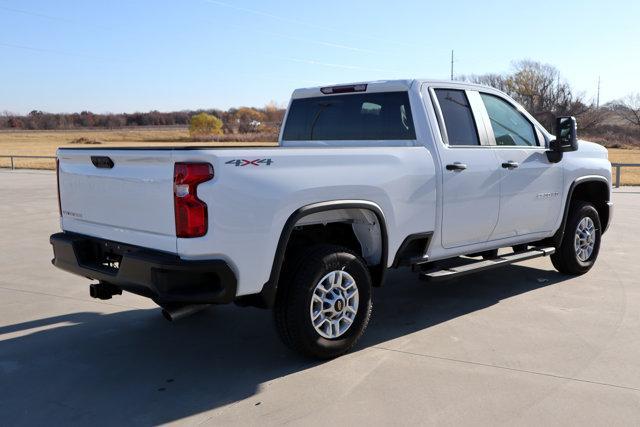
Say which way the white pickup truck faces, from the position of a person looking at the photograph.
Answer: facing away from the viewer and to the right of the viewer
